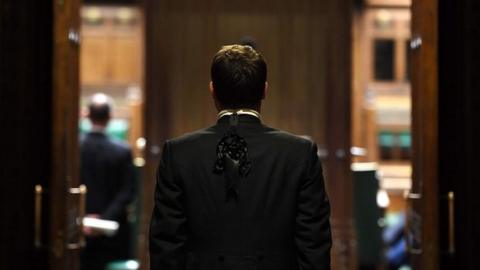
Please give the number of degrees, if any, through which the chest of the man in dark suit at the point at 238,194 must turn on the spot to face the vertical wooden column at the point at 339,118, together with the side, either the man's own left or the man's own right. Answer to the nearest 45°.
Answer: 0° — they already face it

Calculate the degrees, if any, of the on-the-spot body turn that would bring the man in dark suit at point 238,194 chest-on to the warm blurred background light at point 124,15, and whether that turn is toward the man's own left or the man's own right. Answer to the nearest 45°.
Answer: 0° — they already face it

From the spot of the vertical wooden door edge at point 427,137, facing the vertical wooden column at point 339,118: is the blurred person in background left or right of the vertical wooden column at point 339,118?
left

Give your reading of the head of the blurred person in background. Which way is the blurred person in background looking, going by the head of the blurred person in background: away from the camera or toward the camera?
away from the camera

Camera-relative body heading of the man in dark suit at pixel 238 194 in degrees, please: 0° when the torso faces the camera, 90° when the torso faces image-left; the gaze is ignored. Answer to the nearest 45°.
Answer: approximately 180°

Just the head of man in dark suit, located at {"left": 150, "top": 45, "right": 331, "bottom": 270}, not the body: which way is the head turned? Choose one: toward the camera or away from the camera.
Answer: away from the camera

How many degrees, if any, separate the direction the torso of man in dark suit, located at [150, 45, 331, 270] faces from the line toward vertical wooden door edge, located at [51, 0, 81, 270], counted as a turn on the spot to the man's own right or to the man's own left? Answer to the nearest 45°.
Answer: approximately 45° to the man's own left

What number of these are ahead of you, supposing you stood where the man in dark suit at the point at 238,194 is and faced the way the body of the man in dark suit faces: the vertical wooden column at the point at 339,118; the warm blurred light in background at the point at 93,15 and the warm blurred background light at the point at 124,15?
3

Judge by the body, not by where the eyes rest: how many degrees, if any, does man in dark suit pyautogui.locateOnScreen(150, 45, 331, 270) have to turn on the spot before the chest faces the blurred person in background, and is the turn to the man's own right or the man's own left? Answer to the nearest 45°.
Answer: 0° — they already face them
